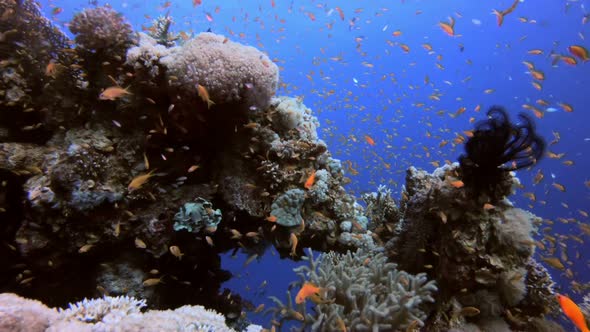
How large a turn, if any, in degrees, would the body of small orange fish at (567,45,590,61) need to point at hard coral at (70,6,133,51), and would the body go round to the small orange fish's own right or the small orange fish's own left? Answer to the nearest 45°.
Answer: approximately 45° to the small orange fish's own left

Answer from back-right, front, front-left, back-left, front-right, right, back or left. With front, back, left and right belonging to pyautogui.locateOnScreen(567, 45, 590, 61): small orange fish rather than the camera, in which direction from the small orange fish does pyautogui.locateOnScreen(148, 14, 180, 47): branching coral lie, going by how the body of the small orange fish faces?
front-left

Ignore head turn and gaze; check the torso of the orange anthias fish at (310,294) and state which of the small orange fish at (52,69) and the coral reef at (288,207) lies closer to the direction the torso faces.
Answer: the small orange fish

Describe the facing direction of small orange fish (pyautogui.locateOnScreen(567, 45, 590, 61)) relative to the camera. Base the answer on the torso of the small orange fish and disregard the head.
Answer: to the viewer's left

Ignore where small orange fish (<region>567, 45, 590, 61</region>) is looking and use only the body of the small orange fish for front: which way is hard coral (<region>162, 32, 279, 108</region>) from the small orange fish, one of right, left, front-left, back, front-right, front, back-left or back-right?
front-left

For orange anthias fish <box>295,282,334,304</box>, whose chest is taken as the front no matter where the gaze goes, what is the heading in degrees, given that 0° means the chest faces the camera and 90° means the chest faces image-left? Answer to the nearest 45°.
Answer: approximately 90°

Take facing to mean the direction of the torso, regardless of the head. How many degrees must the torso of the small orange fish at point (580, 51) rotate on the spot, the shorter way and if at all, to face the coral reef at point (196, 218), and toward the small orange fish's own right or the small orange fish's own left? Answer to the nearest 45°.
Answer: approximately 45° to the small orange fish's own left

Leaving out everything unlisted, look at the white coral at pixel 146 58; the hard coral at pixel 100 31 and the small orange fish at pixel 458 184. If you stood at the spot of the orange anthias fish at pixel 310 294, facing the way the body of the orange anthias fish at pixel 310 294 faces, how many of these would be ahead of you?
2

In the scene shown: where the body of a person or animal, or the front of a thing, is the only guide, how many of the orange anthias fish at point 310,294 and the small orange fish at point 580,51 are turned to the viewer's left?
2

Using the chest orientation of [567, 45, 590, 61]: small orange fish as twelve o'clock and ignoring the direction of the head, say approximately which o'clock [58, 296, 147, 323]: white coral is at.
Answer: The white coral is roughly at 10 o'clock from the small orange fish.
